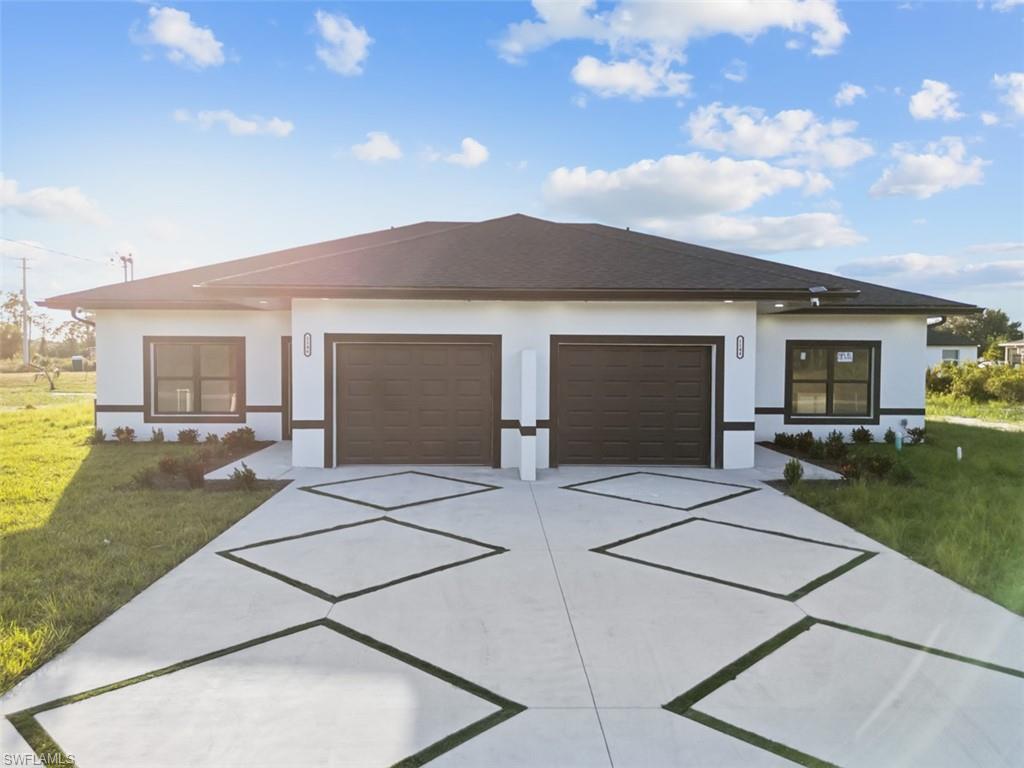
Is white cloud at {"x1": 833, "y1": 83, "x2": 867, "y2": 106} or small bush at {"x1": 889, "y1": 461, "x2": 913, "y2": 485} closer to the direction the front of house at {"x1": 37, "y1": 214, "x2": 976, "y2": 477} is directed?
the small bush

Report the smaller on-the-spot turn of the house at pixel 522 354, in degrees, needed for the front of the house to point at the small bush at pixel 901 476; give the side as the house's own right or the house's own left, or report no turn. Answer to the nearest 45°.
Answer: approximately 90° to the house's own left

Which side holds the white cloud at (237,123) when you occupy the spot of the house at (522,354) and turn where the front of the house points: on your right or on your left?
on your right

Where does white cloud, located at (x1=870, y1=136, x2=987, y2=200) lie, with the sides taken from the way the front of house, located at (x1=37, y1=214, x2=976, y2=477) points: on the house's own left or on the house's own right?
on the house's own left

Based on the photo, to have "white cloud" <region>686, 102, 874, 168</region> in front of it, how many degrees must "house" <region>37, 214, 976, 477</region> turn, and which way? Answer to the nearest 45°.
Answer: approximately 135° to its left

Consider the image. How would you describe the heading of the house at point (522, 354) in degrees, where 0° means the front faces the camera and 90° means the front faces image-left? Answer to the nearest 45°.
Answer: approximately 0°

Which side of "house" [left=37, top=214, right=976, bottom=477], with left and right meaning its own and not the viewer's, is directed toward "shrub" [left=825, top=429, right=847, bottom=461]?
left

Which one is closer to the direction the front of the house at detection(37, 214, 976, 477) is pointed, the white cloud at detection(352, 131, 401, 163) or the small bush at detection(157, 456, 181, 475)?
the small bush
